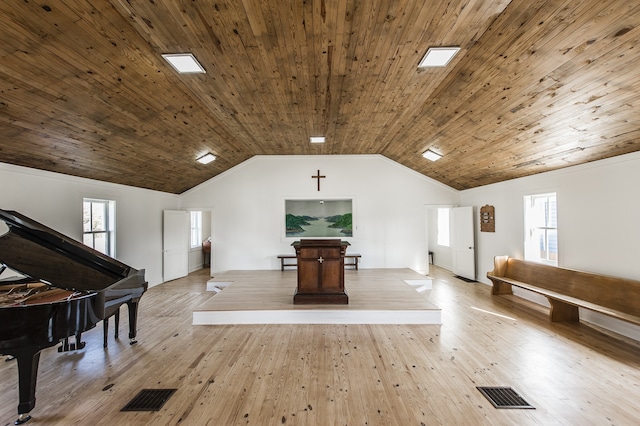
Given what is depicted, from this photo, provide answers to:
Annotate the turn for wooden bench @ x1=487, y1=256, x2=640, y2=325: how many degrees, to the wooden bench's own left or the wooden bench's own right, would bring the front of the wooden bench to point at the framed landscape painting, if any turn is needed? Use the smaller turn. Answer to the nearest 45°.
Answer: approximately 45° to the wooden bench's own right

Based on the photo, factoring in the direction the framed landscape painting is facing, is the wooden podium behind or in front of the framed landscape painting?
in front

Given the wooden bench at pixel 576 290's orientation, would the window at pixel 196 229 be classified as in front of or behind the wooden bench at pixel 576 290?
in front

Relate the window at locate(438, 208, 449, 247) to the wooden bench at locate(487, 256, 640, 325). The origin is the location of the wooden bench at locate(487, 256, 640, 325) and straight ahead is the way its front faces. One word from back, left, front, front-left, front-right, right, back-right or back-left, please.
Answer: right

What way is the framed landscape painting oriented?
toward the camera

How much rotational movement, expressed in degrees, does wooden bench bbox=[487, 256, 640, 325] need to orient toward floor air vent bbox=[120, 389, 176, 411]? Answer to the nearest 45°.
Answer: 0° — it already faces it

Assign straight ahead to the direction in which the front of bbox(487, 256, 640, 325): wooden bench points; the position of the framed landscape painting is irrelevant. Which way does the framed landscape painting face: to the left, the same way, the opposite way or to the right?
to the left

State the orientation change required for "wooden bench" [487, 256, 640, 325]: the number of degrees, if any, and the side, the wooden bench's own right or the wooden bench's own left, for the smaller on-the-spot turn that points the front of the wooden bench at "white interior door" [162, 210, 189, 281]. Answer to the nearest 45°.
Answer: approximately 45° to the wooden bench's own right

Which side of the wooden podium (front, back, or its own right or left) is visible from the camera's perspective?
front

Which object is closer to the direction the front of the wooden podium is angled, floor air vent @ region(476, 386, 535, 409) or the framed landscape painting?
the floor air vent

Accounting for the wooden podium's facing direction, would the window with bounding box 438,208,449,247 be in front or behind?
behind

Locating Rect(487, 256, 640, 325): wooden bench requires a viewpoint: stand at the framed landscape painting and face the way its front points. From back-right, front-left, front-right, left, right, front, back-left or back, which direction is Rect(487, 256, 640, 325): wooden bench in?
front-left

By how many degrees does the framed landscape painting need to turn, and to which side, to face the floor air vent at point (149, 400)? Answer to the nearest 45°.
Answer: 0° — it already faces it

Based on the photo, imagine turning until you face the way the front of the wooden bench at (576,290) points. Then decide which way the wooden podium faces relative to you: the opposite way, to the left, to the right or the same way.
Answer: to the left

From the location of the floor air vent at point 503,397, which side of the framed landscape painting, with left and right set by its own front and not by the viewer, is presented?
front

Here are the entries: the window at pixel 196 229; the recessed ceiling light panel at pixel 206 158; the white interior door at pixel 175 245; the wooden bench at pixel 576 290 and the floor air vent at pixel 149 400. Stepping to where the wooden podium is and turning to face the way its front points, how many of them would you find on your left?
1

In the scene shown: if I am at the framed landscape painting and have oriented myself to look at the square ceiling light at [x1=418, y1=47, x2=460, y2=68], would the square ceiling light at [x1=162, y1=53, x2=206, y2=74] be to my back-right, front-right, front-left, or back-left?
front-right
